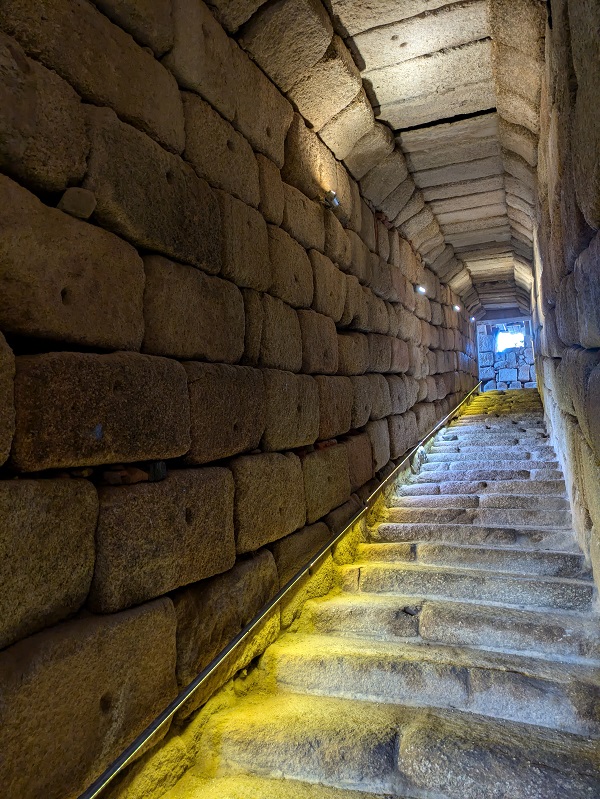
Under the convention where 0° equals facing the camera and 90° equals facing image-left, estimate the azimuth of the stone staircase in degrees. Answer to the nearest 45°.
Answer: approximately 0°
